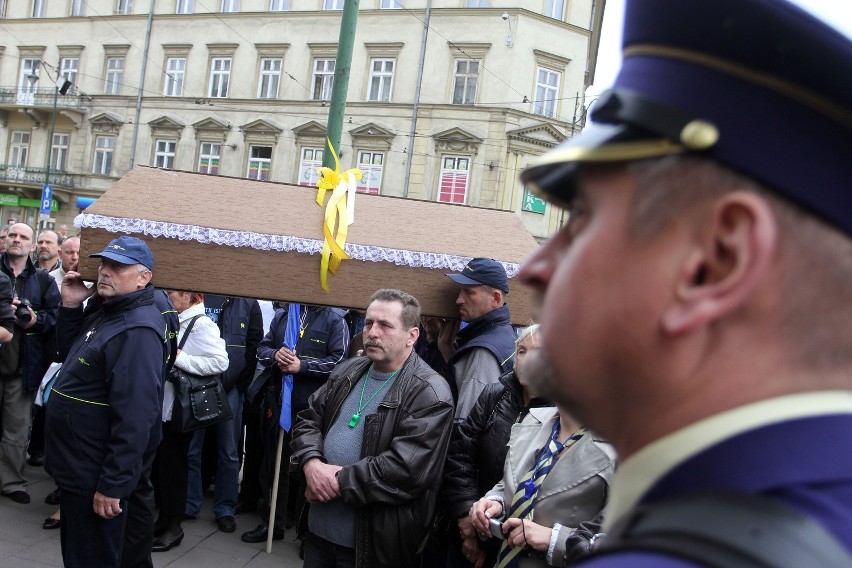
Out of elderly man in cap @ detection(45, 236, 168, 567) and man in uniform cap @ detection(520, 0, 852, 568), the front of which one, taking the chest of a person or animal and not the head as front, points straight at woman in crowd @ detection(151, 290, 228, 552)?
the man in uniform cap

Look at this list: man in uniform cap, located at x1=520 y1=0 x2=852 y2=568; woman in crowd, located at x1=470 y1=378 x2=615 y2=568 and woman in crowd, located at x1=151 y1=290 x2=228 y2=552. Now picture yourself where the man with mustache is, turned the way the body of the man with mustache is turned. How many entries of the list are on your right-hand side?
1

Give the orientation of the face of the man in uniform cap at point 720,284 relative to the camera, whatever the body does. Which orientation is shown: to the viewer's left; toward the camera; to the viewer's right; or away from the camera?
to the viewer's left

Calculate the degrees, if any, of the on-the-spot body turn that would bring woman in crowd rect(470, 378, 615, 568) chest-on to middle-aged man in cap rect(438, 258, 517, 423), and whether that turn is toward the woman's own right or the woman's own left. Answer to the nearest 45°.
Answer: approximately 135° to the woman's own right

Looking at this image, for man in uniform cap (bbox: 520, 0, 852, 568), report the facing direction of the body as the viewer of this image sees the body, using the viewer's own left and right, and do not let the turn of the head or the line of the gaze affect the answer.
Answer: facing away from the viewer and to the left of the viewer

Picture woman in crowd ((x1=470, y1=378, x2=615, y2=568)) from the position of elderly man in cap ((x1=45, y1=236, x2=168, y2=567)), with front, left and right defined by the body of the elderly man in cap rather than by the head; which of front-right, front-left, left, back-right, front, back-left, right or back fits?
left

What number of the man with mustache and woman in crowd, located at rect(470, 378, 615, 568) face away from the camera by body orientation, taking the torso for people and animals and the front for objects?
0

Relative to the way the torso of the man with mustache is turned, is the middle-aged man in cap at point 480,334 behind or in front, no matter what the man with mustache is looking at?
behind

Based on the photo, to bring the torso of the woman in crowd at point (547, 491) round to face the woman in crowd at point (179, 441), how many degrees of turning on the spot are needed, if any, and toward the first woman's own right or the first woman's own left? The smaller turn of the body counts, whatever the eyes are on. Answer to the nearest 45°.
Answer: approximately 90° to the first woman's own right

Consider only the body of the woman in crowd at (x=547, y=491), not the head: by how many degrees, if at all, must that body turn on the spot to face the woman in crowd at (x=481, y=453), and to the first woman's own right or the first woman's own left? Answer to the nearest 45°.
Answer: approximately 90° to the first woman's own right

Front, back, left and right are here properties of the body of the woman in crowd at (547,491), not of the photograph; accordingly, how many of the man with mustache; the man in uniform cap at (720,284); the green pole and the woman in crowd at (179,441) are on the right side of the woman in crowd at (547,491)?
3

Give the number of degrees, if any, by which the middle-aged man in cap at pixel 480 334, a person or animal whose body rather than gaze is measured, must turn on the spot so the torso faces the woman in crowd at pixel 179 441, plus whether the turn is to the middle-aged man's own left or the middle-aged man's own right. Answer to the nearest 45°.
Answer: approximately 45° to the middle-aged man's own right
